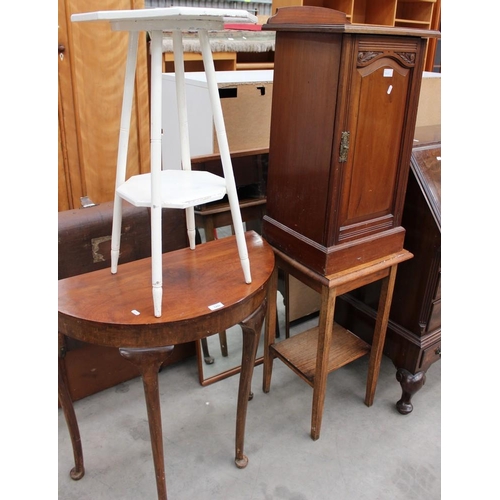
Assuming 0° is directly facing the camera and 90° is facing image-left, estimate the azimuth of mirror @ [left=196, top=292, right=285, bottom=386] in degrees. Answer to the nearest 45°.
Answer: approximately 315°

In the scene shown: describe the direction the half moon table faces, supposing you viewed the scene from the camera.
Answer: facing the viewer and to the right of the viewer

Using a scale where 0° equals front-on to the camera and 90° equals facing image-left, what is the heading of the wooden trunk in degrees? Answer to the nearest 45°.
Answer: approximately 315°

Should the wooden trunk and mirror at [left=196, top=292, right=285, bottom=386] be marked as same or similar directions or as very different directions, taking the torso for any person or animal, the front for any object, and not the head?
same or similar directions

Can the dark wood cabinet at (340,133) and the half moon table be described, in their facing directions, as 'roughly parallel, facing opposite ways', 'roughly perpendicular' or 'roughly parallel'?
roughly parallel

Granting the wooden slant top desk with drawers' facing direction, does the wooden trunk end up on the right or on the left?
on its right

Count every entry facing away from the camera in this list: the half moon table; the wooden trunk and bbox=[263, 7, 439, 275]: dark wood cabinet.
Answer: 0

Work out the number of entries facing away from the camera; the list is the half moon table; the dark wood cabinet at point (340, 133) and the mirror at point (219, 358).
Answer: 0

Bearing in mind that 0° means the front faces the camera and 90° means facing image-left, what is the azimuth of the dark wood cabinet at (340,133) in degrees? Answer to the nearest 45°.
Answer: approximately 315°
